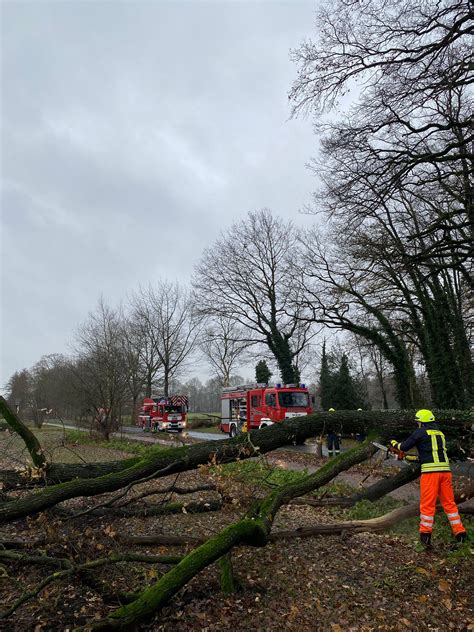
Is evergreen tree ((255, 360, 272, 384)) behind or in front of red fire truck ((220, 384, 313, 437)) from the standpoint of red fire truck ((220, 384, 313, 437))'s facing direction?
behind

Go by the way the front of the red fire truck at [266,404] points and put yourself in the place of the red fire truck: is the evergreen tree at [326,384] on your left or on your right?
on your left

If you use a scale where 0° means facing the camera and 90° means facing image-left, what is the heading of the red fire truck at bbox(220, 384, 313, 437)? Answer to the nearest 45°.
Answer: approximately 315°

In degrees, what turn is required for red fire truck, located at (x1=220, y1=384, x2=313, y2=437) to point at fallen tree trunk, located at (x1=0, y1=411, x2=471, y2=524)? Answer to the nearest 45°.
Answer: approximately 45° to its right

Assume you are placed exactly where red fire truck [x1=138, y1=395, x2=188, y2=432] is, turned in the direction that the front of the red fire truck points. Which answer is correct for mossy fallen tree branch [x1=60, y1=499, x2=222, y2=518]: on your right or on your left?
on your right

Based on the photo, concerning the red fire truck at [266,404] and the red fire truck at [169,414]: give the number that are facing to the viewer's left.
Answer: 0

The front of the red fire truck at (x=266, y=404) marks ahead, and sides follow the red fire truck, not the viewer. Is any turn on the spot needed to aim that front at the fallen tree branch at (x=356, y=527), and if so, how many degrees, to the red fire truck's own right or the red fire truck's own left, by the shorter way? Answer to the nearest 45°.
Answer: approximately 45° to the red fire truck's own right

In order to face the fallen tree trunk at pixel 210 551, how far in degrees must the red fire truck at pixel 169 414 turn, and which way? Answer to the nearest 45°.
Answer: approximately 45° to its right

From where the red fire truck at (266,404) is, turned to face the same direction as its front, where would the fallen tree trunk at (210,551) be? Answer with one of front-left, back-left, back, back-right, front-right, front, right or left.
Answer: front-right

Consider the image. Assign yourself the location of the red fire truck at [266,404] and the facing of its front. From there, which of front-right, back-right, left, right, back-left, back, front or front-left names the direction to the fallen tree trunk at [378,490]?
front-right

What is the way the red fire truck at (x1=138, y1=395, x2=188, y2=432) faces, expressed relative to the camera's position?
facing the viewer and to the right of the viewer

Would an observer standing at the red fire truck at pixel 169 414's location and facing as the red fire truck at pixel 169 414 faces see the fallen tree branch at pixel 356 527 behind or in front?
in front

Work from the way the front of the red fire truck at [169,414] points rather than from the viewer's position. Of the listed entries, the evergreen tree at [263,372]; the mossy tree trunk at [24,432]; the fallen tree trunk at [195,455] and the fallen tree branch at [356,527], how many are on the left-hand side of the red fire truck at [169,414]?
1

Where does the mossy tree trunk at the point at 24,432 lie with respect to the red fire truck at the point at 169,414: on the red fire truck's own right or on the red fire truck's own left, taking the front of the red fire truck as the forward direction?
on the red fire truck's own right
